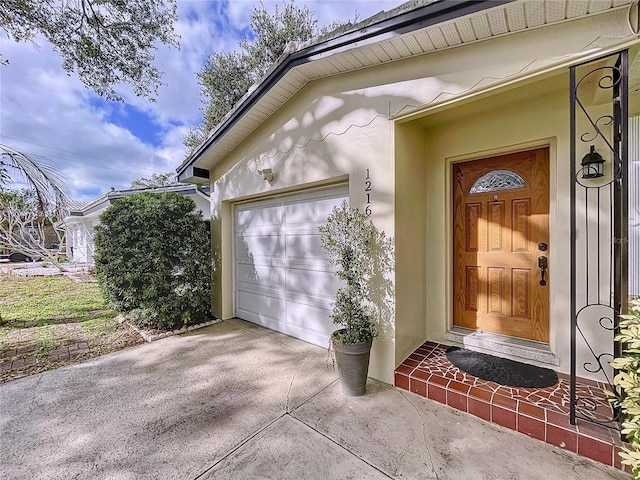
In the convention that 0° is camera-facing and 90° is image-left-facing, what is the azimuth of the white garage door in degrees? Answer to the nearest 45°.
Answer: approximately 45°

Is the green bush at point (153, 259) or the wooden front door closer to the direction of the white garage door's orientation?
the green bush

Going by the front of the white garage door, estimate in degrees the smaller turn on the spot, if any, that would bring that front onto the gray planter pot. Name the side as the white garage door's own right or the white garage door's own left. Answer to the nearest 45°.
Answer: approximately 45° to the white garage door's own left

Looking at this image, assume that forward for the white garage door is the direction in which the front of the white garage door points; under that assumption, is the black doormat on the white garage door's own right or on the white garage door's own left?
on the white garage door's own left

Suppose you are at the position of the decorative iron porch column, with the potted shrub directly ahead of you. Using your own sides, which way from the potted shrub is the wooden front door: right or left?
right

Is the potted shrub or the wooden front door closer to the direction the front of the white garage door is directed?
the potted shrub

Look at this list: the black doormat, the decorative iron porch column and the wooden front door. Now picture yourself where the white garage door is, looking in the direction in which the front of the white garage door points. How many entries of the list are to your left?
3

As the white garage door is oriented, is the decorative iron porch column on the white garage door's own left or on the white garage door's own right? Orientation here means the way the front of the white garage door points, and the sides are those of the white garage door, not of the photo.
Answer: on the white garage door's own left

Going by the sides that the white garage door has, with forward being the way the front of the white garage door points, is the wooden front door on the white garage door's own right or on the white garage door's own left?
on the white garage door's own left

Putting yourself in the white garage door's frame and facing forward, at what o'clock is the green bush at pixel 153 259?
The green bush is roughly at 2 o'clock from the white garage door.
